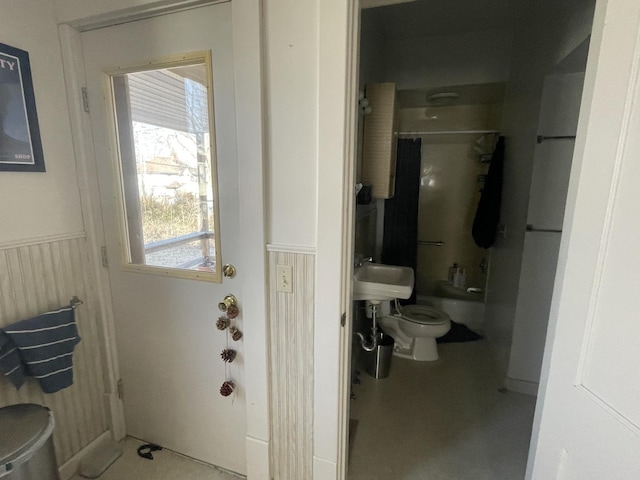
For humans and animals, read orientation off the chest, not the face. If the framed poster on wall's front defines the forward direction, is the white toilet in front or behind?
in front

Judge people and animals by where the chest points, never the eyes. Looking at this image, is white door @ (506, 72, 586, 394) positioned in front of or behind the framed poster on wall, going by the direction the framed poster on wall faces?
in front

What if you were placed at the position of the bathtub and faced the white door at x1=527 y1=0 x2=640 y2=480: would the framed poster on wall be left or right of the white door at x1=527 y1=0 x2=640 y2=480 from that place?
right

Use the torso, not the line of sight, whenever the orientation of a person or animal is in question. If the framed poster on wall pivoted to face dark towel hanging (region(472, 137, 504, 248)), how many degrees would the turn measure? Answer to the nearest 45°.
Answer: approximately 45° to its left

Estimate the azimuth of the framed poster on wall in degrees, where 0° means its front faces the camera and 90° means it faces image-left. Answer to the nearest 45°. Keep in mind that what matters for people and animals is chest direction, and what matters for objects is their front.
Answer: approximately 315°

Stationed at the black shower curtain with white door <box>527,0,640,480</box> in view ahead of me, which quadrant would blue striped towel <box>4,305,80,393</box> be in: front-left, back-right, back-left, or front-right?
front-right
